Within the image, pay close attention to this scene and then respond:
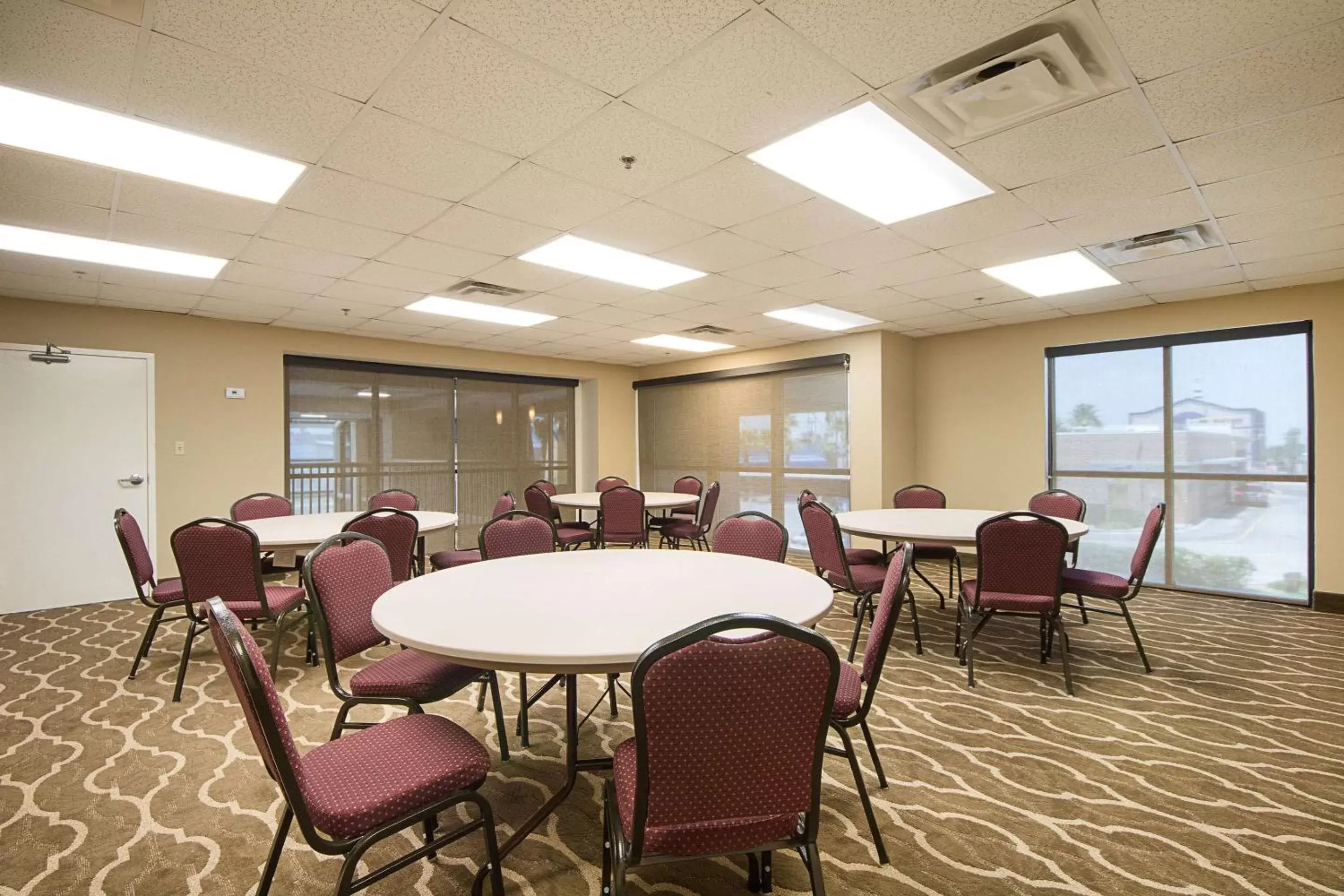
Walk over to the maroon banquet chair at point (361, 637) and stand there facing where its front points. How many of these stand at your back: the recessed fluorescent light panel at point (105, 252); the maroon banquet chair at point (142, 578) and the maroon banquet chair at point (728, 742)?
2

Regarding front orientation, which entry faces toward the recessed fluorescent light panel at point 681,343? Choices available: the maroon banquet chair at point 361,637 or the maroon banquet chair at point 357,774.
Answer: the maroon banquet chair at point 357,774

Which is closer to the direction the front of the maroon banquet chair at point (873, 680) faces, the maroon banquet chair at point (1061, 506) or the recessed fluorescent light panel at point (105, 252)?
the recessed fluorescent light panel

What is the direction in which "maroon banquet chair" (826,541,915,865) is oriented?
to the viewer's left

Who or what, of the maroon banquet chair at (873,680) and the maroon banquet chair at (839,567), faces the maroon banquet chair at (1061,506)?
the maroon banquet chair at (839,567)

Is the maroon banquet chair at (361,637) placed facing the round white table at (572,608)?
yes

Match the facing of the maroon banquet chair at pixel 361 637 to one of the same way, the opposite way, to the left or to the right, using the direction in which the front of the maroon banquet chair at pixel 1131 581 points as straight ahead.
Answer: the opposite way

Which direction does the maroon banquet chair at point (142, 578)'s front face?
to the viewer's right

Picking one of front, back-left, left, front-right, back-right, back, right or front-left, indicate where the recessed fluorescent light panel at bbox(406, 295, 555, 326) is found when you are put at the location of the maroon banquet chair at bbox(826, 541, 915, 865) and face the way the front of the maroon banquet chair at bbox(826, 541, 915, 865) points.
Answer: front-right

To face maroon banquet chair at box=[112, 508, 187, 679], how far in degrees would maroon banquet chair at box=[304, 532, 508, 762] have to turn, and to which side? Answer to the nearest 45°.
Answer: approximately 180°

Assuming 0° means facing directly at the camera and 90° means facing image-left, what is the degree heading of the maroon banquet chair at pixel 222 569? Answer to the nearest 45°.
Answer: approximately 225°

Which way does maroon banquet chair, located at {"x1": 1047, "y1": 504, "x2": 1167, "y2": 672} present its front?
to the viewer's left

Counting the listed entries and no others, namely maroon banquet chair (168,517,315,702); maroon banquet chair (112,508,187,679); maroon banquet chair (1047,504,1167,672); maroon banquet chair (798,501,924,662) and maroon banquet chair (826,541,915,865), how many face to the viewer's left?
2
